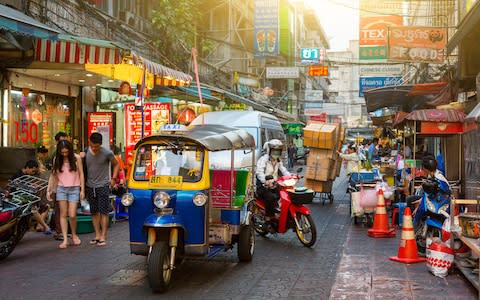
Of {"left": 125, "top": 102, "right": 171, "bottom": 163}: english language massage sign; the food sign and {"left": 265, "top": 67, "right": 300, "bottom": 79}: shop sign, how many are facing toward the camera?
3

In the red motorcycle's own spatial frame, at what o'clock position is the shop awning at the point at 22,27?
The shop awning is roughly at 4 o'clock from the red motorcycle.

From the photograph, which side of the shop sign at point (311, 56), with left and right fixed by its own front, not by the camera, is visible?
front

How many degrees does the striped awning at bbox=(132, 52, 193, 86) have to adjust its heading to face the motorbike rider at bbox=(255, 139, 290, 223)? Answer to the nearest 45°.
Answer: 0° — it already faces them

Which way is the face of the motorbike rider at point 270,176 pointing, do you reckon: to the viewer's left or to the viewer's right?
to the viewer's right

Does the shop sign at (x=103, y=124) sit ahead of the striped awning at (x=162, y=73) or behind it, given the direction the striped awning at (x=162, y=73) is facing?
behind

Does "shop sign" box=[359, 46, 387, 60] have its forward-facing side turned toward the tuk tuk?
yes

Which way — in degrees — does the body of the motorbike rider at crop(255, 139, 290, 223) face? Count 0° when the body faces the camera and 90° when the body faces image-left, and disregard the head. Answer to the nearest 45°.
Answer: approximately 315°

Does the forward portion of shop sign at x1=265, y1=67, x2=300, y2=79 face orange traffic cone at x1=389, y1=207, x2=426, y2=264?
yes

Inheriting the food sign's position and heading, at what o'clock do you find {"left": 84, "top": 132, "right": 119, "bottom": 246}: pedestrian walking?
The pedestrian walking is roughly at 1 o'clock from the food sign.

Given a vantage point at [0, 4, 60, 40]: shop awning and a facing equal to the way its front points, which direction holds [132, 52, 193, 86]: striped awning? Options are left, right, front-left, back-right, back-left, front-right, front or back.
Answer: left

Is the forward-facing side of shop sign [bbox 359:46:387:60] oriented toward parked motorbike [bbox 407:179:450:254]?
yes

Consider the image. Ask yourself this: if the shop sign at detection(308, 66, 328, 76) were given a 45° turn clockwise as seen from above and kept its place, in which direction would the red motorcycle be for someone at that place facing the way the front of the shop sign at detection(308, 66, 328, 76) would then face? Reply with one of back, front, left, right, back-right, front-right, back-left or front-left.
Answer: front-left

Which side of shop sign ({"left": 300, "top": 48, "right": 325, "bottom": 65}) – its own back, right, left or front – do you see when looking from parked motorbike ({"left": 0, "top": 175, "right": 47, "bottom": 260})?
front

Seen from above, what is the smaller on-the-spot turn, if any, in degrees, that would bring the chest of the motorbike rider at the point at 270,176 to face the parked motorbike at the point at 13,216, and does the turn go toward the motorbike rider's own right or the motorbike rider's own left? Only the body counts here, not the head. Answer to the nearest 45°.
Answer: approximately 90° to the motorbike rider's own right
